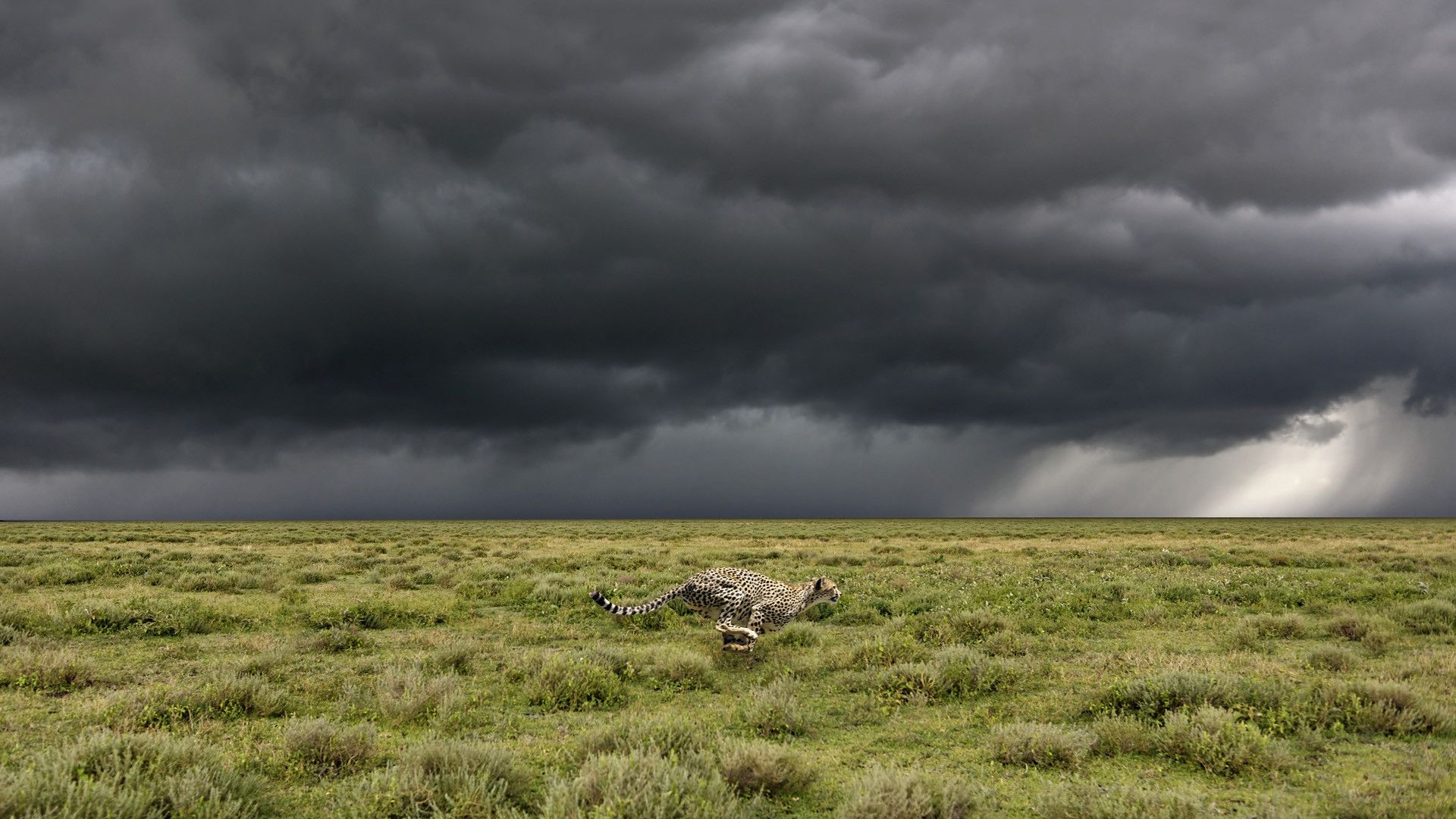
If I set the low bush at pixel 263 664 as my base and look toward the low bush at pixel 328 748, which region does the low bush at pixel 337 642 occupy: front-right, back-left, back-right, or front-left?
back-left

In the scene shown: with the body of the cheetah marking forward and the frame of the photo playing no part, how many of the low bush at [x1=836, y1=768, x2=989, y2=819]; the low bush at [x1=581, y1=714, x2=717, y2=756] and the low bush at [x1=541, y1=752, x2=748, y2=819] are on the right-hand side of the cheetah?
3

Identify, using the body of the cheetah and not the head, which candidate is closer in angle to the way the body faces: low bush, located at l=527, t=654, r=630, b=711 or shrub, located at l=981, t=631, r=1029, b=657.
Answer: the shrub

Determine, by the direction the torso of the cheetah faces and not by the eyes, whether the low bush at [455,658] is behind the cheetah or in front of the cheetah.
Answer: behind

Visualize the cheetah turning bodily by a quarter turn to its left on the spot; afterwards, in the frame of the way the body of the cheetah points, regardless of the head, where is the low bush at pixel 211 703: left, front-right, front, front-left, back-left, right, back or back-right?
back-left

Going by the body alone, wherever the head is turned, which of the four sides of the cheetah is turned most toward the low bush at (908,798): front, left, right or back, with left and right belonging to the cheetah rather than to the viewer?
right

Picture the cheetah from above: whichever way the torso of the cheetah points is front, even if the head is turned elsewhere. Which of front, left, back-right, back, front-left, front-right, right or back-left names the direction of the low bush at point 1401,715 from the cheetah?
front-right

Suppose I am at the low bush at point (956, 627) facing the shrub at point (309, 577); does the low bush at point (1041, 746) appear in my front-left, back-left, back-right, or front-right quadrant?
back-left

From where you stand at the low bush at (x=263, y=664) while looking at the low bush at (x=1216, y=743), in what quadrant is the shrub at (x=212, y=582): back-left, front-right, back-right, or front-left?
back-left

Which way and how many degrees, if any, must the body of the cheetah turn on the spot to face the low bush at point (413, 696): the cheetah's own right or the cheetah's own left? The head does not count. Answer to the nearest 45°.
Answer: approximately 135° to the cheetah's own right

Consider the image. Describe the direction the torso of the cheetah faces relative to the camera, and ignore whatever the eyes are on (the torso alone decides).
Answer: to the viewer's right

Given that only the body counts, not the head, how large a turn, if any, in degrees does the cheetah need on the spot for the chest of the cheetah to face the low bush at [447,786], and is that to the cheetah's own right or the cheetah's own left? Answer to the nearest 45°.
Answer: approximately 90° to the cheetah's own right

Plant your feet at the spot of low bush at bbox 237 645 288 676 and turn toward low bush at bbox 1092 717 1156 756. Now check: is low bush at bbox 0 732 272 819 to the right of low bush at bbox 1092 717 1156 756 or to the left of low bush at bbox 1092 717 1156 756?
right
